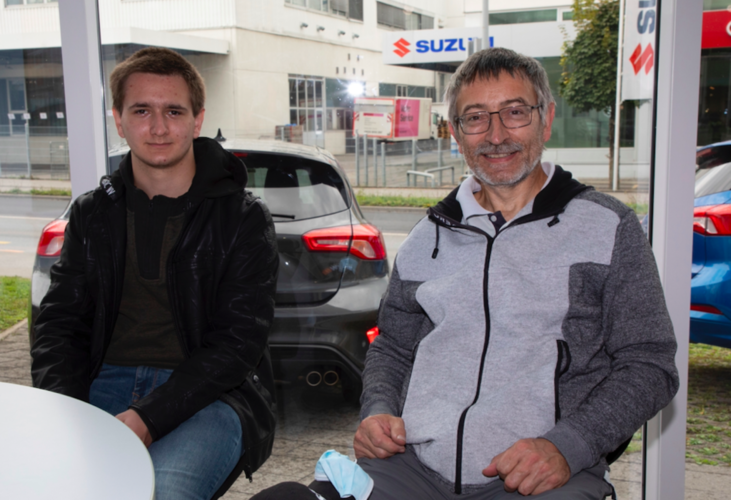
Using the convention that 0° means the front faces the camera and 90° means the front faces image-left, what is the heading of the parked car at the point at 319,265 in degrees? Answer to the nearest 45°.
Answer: approximately 180°

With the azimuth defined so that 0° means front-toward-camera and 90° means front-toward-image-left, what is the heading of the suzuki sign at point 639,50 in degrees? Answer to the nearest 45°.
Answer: approximately 0°

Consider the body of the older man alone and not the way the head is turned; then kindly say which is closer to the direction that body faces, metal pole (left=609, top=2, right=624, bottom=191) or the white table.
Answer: the white table

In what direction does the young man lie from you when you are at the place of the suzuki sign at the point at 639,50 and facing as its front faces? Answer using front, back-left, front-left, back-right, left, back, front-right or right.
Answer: front-right
